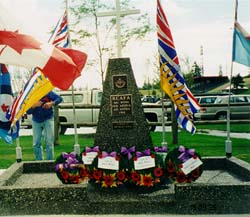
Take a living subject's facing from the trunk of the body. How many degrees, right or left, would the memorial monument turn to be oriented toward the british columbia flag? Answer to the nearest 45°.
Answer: approximately 135° to its left

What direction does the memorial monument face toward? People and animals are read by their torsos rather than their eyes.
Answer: toward the camera

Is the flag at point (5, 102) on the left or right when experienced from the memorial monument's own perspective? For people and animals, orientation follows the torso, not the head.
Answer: on its right

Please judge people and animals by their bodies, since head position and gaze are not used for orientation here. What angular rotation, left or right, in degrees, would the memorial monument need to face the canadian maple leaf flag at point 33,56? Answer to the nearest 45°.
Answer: approximately 45° to its right

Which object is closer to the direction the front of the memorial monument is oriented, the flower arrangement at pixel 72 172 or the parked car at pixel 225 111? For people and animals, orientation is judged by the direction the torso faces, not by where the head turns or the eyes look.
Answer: the flower arrangement

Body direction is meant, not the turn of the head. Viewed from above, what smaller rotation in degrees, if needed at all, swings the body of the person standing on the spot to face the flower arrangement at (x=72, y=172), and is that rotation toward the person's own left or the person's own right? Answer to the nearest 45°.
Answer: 0° — they already face it

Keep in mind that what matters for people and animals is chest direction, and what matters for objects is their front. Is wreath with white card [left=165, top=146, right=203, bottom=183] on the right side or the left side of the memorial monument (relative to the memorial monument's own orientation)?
on its left

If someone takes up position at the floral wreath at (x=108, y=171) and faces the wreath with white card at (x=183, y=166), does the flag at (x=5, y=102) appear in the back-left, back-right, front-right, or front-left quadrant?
back-left

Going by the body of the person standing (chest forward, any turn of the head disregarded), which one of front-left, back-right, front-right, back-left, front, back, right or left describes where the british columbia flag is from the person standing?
front-left

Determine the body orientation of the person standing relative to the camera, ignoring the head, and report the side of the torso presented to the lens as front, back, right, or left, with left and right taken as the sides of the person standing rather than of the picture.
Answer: front

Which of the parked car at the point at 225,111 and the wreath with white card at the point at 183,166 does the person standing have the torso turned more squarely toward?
the wreath with white card

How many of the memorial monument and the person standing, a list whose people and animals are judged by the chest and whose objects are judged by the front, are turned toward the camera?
2

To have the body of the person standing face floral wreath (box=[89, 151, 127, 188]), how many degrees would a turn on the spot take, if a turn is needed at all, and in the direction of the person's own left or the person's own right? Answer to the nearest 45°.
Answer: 0° — they already face it

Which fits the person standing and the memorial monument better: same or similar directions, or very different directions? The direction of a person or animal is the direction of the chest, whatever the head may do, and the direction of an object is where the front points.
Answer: same or similar directions

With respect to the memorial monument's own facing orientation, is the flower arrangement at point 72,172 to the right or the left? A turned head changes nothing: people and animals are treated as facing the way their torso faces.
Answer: on its right
